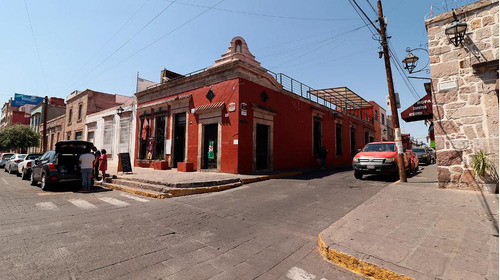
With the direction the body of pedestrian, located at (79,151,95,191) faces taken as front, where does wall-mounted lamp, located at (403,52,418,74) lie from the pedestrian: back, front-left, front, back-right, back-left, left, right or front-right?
back-right

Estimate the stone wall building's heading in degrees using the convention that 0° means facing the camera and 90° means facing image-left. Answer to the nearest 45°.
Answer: approximately 45°

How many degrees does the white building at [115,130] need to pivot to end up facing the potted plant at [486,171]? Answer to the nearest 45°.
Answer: approximately 45° to its left

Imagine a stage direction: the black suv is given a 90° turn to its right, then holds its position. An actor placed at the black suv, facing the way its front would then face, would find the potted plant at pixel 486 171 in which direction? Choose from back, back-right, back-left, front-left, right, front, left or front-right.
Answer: right

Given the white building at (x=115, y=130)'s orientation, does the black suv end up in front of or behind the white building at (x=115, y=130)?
in front

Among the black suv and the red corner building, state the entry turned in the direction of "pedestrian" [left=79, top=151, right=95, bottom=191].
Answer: the red corner building

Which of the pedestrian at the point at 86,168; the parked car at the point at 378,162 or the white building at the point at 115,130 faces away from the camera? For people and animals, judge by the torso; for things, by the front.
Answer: the pedestrian

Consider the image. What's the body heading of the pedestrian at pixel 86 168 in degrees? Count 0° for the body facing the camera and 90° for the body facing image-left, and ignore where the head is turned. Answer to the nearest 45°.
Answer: approximately 180°

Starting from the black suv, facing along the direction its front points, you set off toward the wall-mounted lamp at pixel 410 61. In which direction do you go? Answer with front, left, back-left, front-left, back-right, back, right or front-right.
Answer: back

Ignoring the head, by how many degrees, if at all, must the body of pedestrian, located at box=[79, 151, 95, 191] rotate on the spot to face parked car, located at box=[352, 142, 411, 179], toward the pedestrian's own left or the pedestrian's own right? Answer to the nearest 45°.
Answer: approximately 135° to the pedestrian's own right
